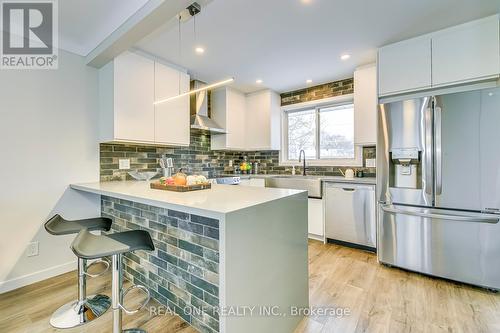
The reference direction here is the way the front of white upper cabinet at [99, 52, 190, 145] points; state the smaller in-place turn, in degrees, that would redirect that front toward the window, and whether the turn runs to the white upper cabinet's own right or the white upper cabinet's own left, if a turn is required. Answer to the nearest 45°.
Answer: approximately 45° to the white upper cabinet's own left

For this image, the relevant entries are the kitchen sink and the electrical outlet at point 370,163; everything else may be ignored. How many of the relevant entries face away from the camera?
0

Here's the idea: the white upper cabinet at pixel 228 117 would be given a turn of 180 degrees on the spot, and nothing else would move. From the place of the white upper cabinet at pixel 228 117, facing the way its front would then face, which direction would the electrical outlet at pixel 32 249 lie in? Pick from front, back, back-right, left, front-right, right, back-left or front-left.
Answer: left

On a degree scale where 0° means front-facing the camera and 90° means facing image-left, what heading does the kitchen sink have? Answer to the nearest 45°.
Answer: approximately 45°

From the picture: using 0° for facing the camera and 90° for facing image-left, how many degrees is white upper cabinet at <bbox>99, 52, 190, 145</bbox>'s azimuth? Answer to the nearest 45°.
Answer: approximately 315°

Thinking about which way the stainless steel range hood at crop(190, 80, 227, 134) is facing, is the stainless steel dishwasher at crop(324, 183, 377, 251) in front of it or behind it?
in front

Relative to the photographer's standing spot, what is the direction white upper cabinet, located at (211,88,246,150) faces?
facing the viewer and to the right of the viewer

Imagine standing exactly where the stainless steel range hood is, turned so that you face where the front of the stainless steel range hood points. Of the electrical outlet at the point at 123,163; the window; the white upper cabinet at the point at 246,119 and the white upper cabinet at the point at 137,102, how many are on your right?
2

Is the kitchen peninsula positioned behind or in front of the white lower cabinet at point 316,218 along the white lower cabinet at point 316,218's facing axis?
in front

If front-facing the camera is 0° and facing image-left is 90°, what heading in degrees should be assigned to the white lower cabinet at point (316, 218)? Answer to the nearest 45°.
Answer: approximately 45°

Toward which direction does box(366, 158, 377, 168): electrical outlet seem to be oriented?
toward the camera

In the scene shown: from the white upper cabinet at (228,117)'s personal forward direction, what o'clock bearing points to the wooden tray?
The wooden tray is roughly at 2 o'clock from the white upper cabinet.

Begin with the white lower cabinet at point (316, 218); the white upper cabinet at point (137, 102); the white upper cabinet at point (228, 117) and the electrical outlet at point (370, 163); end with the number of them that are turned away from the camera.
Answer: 0

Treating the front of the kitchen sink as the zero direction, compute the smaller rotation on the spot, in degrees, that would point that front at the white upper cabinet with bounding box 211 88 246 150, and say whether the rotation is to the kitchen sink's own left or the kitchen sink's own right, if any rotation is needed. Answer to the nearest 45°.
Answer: approximately 45° to the kitchen sink's own right
